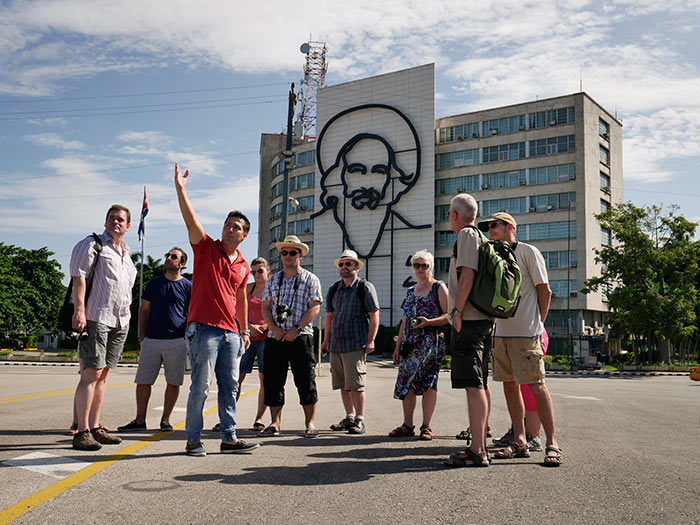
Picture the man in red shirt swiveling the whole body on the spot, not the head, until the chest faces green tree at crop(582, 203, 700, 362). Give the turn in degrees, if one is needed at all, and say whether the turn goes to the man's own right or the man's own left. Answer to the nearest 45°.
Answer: approximately 90° to the man's own left

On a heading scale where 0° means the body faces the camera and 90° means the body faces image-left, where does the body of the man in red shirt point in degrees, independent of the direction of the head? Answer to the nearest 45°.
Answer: approximately 315°
